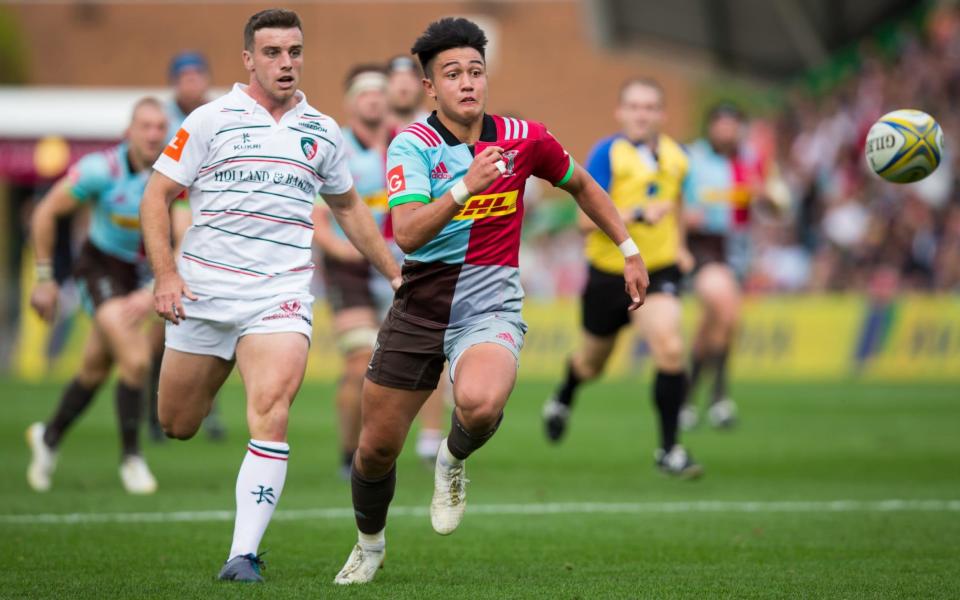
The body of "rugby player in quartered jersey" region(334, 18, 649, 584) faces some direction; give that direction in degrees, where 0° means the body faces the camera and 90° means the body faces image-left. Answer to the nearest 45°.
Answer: approximately 0°

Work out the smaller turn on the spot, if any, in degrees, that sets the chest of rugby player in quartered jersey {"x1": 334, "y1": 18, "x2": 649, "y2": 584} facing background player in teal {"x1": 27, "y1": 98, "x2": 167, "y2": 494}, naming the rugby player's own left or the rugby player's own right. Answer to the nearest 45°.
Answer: approximately 135° to the rugby player's own right

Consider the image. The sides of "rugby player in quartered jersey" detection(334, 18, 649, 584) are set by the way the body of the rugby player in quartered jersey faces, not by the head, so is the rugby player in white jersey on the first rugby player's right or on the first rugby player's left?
on the first rugby player's right

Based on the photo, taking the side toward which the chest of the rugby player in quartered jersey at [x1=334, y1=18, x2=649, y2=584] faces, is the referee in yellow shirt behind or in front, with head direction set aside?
behind

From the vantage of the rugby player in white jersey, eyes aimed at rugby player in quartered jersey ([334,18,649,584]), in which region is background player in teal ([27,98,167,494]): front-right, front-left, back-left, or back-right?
back-left

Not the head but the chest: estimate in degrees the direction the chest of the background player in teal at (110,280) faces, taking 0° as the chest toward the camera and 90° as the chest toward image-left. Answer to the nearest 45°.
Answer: approximately 315°

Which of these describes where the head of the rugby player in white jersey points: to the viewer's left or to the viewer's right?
to the viewer's right
